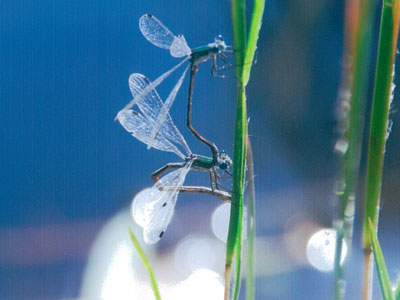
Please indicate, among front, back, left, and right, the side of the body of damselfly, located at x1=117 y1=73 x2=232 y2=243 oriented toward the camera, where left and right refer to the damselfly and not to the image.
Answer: right

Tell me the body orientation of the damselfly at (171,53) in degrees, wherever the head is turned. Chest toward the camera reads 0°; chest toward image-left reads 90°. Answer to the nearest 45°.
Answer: approximately 270°
